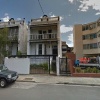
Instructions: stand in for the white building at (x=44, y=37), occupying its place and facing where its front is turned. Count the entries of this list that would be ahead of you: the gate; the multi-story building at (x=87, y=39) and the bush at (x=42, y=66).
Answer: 2

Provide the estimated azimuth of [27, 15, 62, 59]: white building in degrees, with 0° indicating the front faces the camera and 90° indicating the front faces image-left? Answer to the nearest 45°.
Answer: approximately 0°

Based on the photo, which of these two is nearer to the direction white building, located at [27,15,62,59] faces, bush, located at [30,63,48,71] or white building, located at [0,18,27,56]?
the bush

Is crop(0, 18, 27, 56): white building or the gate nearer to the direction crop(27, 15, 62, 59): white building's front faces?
the gate

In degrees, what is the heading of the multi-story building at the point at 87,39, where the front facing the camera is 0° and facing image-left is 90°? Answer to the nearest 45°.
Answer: approximately 45°
